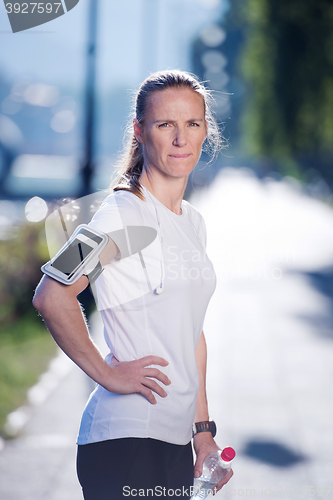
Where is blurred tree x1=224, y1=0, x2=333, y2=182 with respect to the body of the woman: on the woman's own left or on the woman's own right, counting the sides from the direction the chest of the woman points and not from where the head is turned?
on the woman's own left

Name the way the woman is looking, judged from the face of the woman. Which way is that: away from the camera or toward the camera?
toward the camera

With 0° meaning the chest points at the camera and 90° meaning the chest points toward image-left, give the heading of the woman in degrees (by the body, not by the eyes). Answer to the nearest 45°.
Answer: approximately 315°
